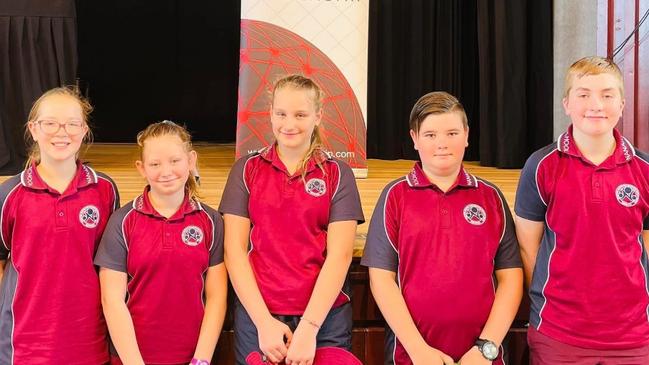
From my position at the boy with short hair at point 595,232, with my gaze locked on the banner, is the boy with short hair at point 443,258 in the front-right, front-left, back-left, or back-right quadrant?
front-left

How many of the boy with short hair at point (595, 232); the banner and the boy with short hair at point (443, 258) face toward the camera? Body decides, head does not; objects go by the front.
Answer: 3

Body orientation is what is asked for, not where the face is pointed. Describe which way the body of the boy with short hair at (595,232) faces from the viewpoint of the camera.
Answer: toward the camera

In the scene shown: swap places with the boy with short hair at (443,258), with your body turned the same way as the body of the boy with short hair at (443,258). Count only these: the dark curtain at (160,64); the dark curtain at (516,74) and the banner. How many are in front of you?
0

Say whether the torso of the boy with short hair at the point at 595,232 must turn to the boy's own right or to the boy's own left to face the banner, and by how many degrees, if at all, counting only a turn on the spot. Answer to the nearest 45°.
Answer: approximately 135° to the boy's own right

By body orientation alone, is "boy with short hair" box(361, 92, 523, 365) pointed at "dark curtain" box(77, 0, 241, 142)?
no

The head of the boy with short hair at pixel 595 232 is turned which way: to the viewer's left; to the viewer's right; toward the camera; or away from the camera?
toward the camera

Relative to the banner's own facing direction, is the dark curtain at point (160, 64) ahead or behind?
behind

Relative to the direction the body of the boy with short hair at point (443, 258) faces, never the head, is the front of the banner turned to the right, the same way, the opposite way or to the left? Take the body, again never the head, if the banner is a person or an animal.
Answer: the same way

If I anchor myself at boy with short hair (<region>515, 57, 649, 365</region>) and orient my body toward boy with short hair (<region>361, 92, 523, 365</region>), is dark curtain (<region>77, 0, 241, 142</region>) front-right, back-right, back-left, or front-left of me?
front-right

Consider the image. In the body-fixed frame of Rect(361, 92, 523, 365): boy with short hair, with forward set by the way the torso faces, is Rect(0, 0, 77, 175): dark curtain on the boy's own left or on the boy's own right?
on the boy's own right

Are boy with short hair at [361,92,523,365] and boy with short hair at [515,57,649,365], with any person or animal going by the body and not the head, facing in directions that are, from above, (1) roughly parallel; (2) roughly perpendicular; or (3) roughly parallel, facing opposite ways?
roughly parallel

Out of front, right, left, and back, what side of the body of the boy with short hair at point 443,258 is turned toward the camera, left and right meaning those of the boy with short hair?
front

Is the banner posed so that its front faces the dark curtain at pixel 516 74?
no

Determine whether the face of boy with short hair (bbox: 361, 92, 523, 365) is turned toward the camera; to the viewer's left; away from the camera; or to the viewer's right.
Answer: toward the camera
